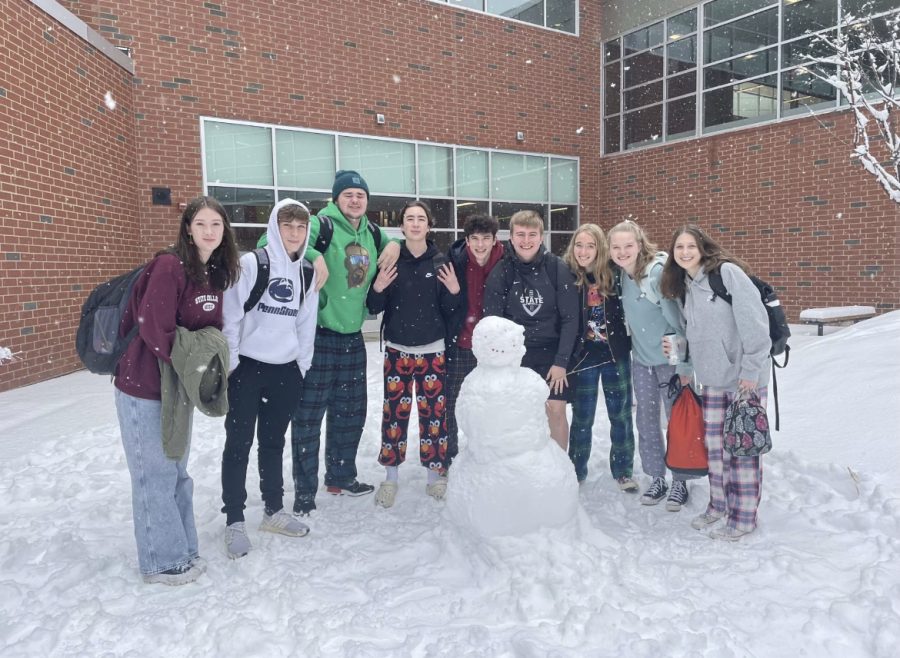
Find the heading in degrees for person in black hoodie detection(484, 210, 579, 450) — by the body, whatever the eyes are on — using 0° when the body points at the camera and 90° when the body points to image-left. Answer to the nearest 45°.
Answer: approximately 0°

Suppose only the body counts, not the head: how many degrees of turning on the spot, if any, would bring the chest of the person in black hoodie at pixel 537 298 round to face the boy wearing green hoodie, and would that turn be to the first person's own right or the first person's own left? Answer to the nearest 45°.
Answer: approximately 90° to the first person's own right

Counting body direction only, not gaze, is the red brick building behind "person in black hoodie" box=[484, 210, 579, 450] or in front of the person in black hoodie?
behind

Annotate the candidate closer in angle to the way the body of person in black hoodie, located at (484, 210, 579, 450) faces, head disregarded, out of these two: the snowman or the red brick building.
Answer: the snowman

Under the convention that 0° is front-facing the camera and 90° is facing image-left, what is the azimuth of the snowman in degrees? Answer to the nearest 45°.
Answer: approximately 0°

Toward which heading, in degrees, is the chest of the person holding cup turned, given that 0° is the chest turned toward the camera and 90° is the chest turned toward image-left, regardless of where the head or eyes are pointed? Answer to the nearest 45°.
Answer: approximately 45°

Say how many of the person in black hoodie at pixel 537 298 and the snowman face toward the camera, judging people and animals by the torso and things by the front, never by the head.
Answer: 2

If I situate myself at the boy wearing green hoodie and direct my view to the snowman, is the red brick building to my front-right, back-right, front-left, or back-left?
back-left
